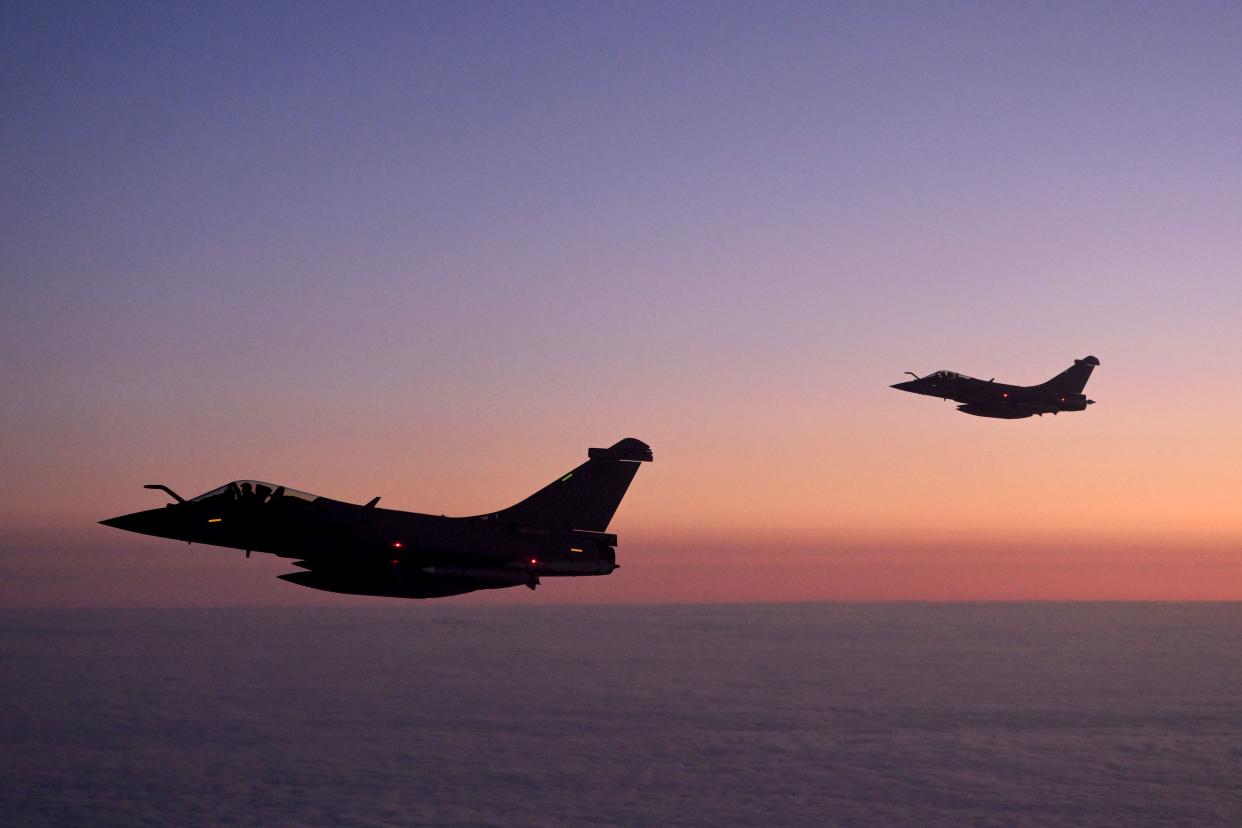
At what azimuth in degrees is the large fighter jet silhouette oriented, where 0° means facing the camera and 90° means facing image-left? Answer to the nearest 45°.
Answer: approximately 90°
